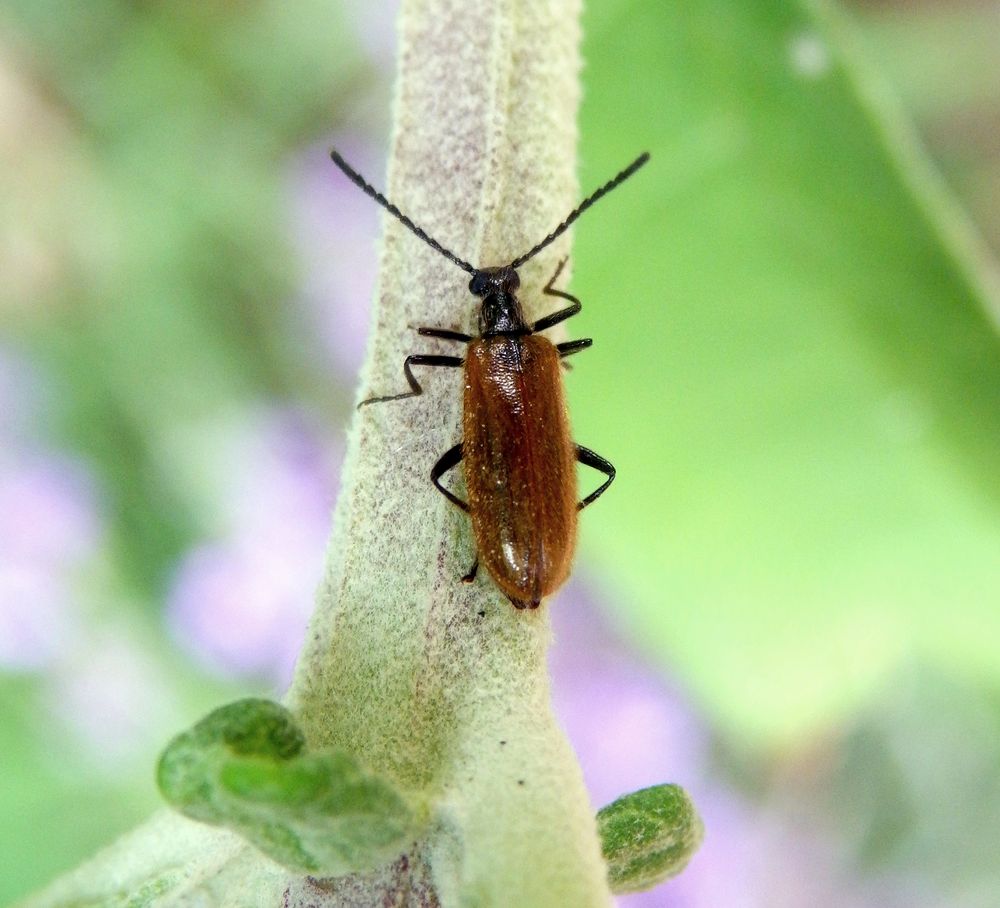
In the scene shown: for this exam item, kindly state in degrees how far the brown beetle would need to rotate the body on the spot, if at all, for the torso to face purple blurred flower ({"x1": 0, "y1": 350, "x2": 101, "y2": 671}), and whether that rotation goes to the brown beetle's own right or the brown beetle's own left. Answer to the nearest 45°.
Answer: approximately 45° to the brown beetle's own left

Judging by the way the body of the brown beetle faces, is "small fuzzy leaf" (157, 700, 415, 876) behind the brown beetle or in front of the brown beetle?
behind

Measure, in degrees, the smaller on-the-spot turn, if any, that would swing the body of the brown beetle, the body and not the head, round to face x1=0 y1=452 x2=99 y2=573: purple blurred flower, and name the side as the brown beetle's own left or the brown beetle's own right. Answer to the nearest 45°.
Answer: approximately 45° to the brown beetle's own left

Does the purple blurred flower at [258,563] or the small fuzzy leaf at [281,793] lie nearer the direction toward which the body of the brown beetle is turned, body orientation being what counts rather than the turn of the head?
the purple blurred flower

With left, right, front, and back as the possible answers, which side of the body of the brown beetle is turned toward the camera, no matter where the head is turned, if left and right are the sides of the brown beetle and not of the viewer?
back

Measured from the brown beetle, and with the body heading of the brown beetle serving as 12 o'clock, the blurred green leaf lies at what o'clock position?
The blurred green leaf is roughly at 2 o'clock from the brown beetle.
